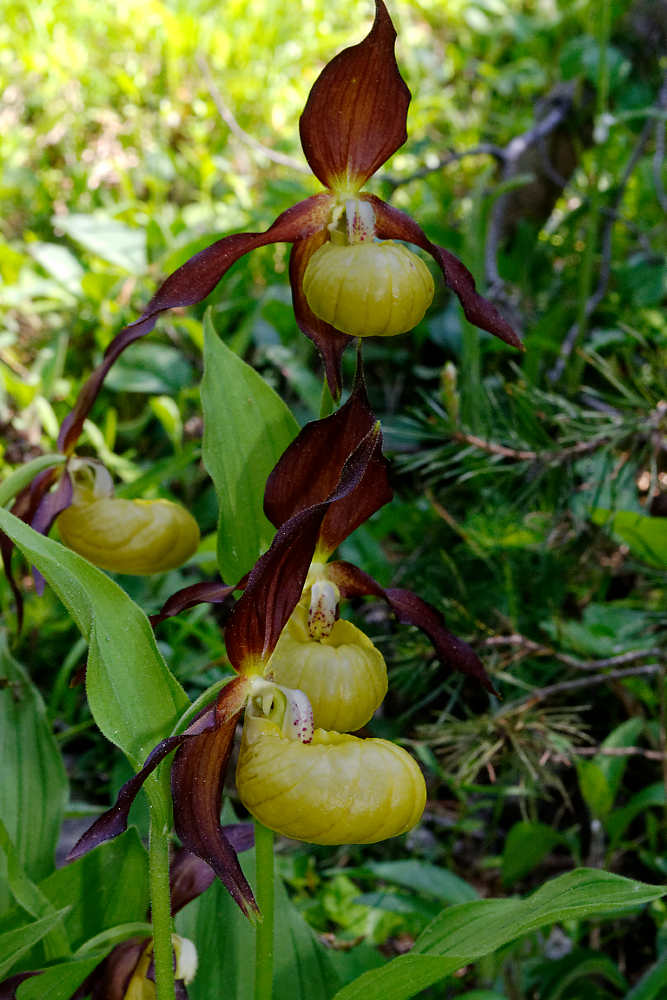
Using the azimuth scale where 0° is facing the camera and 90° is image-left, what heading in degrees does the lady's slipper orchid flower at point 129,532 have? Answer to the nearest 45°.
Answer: approximately 270°

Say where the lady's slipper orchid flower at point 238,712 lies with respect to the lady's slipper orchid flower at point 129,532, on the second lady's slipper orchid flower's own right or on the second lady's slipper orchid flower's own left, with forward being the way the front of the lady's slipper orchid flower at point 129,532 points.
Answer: on the second lady's slipper orchid flower's own right

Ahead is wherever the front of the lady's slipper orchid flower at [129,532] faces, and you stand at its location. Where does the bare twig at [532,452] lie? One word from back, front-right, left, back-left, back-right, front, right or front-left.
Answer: front

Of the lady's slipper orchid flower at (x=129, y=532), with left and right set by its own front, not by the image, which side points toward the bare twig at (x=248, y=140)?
left

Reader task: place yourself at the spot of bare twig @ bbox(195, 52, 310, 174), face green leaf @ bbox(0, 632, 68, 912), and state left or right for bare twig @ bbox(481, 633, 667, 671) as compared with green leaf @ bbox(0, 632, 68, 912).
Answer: left

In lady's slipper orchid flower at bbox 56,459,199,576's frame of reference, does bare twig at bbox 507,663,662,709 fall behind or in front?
in front

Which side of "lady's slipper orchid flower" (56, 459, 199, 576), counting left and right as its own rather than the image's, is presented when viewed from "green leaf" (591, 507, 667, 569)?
front
